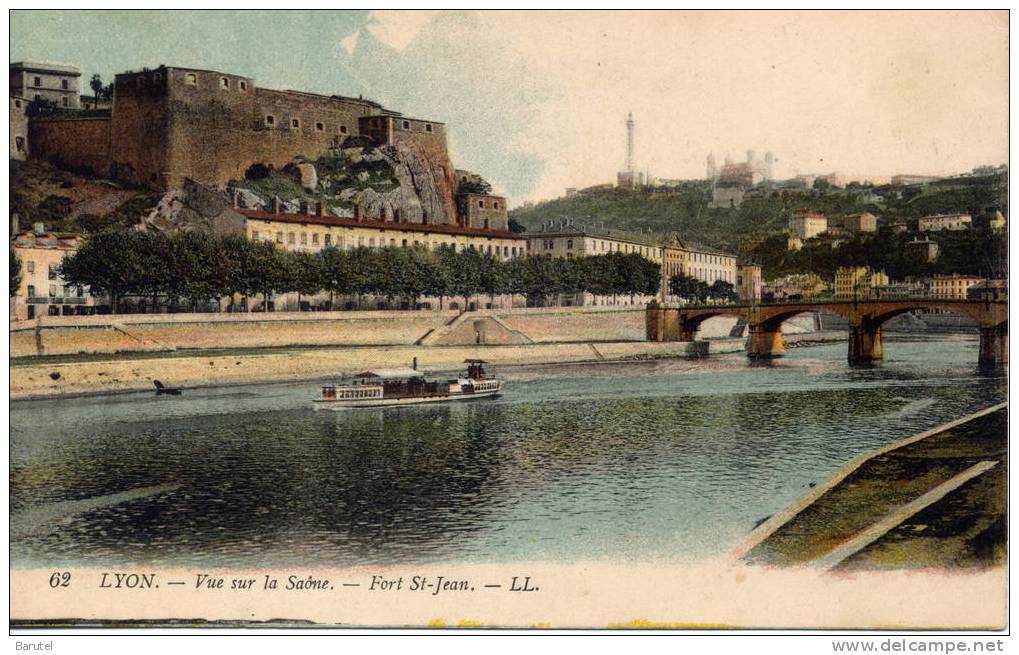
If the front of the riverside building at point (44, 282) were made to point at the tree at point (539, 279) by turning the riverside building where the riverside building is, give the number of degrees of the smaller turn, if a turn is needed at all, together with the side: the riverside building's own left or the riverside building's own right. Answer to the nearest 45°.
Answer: approximately 90° to the riverside building's own left

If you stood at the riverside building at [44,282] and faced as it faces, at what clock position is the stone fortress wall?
The stone fortress wall is roughly at 7 o'clock from the riverside building.

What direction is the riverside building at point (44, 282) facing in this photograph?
toward the camera

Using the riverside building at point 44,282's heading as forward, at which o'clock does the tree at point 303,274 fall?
The tree is roughly at 8 o'clock from the riverside building.

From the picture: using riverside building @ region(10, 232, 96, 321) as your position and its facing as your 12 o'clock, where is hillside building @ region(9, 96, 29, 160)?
The hillside building is roughly at 6 o'clock from the riverside building.

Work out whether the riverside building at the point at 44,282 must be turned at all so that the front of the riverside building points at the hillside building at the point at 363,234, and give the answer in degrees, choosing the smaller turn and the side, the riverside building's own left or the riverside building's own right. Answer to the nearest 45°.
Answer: approximately 135° to the riverside building's own left

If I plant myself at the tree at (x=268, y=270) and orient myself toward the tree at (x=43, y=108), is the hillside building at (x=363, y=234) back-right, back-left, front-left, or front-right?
back-right

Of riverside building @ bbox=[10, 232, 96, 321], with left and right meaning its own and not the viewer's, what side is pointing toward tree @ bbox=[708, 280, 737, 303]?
left
